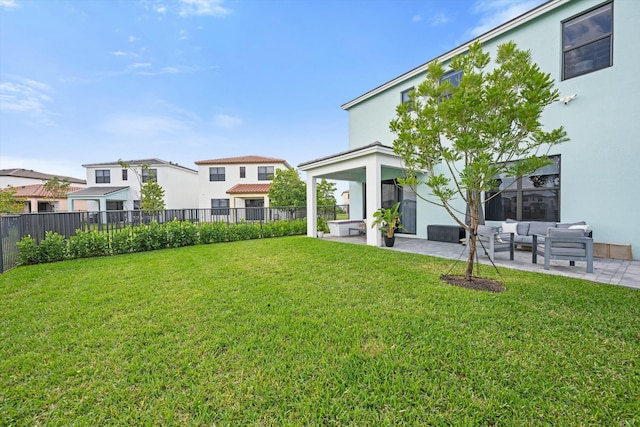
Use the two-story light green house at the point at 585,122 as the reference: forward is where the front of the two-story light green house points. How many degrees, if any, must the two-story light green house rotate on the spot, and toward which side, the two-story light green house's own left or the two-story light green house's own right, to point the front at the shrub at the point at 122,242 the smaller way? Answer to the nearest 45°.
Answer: approximately 180°

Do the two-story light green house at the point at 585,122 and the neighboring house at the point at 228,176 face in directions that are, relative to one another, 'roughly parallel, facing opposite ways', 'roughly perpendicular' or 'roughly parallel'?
roughly perpendicular

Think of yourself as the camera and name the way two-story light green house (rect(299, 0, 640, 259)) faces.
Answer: facing away from the viewer and to the right of the viewer

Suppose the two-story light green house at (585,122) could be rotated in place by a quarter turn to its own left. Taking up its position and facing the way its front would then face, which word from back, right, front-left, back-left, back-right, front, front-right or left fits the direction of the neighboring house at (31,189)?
front-left

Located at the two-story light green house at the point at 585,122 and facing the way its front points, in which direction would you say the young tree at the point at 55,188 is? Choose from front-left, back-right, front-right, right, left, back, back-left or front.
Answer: back-left

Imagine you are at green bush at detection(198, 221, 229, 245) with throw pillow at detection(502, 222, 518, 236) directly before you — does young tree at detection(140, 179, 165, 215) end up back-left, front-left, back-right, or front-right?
back-left

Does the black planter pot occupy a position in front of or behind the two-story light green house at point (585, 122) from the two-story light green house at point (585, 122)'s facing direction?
behind
